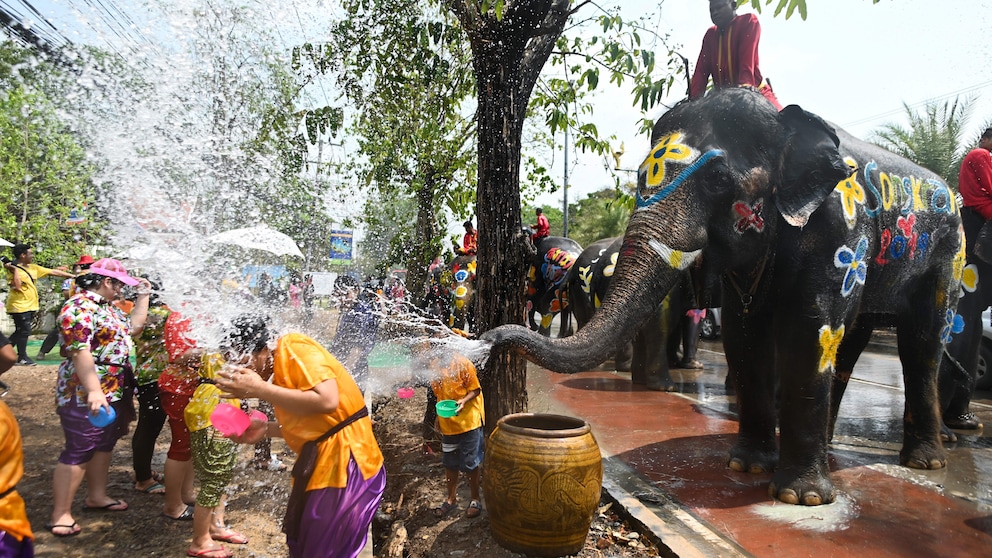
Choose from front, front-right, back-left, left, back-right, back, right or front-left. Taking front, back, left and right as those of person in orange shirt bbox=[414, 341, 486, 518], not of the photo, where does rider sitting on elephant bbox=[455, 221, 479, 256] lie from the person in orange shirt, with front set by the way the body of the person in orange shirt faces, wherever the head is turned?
back-right

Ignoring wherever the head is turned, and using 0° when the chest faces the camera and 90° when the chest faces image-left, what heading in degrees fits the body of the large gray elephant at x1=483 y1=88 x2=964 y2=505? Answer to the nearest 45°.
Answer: approximately 45°

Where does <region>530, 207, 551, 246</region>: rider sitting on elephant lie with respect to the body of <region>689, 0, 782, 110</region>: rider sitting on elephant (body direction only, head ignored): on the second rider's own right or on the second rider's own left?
on the second rider's own right

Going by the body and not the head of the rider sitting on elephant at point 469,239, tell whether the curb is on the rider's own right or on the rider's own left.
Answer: on the rider's own left

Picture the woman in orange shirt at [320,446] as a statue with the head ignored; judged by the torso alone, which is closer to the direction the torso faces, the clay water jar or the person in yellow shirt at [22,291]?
the person in yellow shirt

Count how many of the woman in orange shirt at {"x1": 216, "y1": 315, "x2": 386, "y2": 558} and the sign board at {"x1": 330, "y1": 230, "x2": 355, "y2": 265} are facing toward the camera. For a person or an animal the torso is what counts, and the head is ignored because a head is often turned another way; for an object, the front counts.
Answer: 1

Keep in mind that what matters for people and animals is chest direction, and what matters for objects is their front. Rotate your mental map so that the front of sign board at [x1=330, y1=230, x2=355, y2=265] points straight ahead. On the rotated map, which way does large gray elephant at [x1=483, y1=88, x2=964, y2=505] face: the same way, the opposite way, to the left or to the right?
to the right

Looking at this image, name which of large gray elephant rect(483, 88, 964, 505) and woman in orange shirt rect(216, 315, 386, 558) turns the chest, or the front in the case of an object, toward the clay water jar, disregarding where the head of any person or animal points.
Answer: the large gray elephant

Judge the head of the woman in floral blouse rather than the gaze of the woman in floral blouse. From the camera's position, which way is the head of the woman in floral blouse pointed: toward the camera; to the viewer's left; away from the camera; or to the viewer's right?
to the viewer's right

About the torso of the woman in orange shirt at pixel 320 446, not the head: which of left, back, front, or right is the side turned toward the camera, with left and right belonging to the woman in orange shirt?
left

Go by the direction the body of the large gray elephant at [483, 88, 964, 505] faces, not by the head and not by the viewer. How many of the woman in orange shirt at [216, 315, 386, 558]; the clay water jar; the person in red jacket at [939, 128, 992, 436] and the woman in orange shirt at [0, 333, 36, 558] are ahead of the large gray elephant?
3
